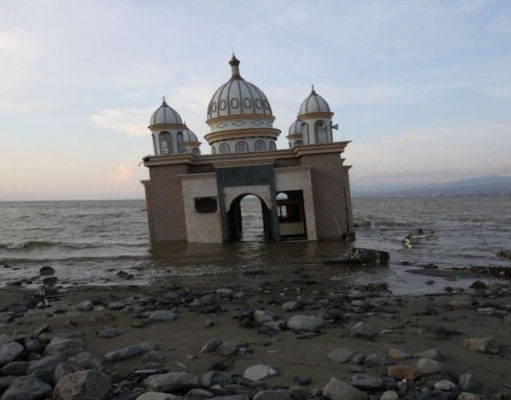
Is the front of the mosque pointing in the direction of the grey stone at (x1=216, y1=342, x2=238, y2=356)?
yes

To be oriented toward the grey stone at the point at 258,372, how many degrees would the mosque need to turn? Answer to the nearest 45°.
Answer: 0° — it already faces it

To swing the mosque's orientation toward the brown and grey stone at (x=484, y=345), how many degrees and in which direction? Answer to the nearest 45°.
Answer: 0° — it already faces it

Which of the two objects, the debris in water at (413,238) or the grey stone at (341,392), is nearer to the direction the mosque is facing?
the grey stone

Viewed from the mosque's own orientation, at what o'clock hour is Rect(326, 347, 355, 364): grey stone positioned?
The grey stone is roughly at 12 o'clock from the mosque.

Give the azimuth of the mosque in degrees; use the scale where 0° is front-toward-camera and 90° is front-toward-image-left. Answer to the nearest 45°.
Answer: approximately 0°

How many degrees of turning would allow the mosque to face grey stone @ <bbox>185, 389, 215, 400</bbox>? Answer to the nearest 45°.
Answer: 0° — it already faces it
